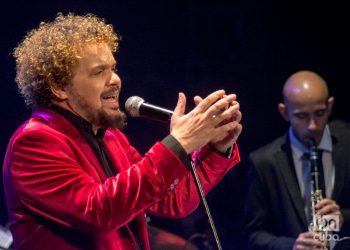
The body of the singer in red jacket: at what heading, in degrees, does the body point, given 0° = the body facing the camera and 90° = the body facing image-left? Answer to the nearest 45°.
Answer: approximately 315°
